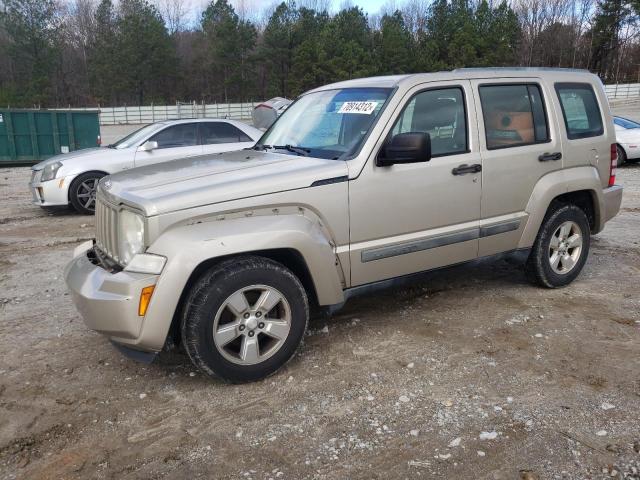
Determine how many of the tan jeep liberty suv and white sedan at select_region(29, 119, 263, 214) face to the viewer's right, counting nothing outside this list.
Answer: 0

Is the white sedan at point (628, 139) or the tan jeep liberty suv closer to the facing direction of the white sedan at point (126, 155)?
the tan jeep liberty suv

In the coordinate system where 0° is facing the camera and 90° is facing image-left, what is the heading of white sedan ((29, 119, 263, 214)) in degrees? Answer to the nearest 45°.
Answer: approximately 45°

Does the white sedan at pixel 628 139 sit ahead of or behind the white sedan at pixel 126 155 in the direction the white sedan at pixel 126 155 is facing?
behind

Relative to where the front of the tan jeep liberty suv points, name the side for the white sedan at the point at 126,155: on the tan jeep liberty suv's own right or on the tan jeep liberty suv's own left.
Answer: on the tan jeep liberty suv's own right

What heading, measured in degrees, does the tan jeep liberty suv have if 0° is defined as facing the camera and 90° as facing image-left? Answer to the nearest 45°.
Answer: approximately 45°

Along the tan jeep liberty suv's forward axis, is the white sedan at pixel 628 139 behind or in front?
behind
